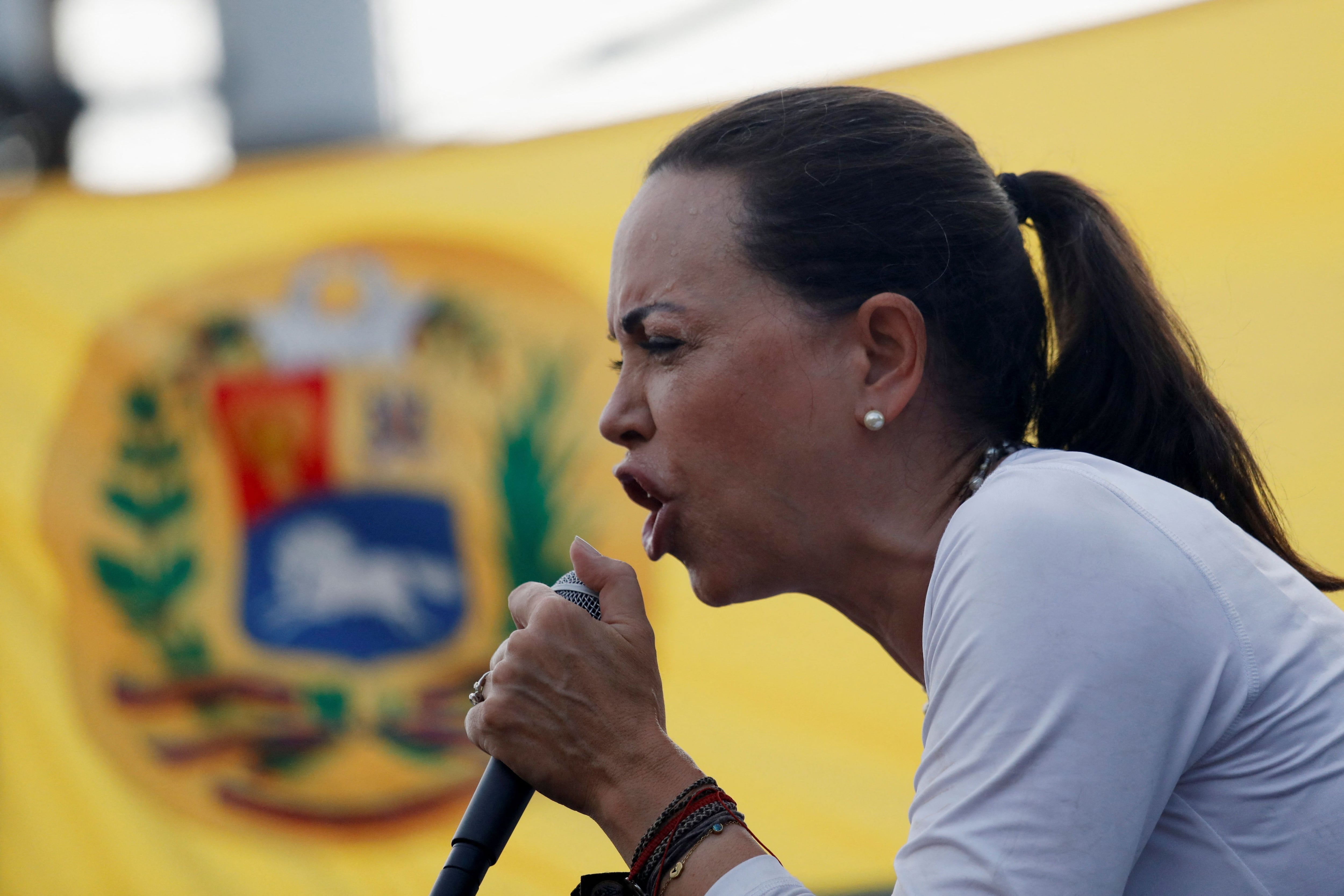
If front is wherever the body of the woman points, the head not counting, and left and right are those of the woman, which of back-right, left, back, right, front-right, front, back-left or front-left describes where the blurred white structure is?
front-right

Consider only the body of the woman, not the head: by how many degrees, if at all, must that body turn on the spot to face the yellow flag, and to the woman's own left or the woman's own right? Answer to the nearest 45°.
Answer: approximately 45° to the woman's own right

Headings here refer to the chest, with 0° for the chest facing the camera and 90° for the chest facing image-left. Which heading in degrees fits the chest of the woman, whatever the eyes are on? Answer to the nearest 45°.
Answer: approximately 90°

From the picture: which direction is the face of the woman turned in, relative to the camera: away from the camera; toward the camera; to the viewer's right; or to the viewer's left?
to the viewer's left
